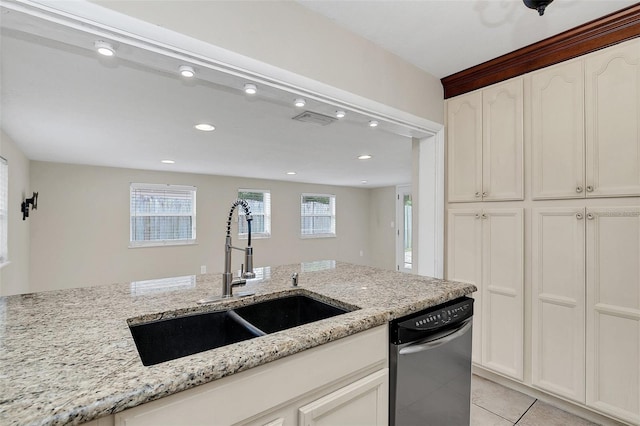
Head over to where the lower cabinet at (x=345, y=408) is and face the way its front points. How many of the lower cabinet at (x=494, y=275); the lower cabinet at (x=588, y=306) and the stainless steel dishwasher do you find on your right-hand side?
0

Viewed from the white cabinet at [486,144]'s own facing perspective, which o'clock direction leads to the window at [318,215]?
The window is roughly at 3 o'clock from the white cabinet.

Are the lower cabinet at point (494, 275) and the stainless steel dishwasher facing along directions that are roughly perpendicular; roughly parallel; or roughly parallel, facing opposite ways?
roughly perpendicular

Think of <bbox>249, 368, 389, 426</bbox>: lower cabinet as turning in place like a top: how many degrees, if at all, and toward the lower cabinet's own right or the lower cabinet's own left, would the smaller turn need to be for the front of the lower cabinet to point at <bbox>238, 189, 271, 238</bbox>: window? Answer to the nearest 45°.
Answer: approximately 135° to the lower cabinet's own left

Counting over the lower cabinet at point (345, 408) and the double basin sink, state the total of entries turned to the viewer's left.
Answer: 0

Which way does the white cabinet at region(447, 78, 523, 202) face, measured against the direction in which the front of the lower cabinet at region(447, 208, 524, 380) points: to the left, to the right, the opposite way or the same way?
the same way

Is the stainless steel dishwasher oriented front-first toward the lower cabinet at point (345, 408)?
no

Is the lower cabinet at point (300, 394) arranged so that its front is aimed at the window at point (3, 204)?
no

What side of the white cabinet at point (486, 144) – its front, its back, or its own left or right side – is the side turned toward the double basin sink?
front

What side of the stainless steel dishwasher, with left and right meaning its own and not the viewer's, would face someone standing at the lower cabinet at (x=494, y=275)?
left

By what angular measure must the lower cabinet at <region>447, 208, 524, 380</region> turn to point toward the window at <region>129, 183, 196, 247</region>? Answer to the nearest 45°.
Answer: approximately 45° to its right

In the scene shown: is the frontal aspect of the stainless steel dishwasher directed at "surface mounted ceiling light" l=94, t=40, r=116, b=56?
no

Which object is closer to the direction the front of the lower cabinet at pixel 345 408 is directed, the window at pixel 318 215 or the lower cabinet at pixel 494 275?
the lower cabinet

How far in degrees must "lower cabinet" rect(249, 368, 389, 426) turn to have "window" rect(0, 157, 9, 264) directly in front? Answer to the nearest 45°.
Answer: approximately 180°

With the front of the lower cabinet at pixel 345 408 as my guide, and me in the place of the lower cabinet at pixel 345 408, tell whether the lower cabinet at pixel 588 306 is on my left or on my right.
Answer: on my left

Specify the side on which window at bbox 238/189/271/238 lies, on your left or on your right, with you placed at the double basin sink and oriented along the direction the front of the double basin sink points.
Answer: on your left

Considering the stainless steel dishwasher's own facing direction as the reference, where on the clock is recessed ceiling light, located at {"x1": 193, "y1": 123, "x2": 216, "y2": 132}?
The recessed ceiling light is roughly at 5 o'clock from the stainless steel dishwasher.
